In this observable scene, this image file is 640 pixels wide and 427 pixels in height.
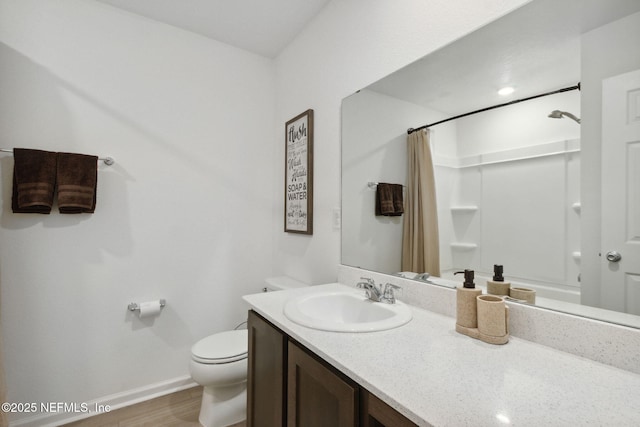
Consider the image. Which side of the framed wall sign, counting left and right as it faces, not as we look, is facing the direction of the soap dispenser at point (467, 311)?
left

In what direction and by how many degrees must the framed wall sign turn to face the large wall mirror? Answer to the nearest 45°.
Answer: approximately 90° to its left

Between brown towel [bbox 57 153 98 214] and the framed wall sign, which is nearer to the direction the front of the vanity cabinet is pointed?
the brown towel

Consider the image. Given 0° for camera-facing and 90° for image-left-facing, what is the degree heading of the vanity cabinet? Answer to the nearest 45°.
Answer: approximately 45°

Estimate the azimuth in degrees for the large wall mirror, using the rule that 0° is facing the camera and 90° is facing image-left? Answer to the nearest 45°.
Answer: approximately 45°

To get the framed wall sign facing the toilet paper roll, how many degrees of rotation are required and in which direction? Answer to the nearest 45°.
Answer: approximately 45° to its right

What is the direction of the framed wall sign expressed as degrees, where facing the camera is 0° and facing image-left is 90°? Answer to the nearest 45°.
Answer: approximately 45°

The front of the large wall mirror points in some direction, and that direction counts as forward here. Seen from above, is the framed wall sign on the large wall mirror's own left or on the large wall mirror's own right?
on the large wall mirror's own right
